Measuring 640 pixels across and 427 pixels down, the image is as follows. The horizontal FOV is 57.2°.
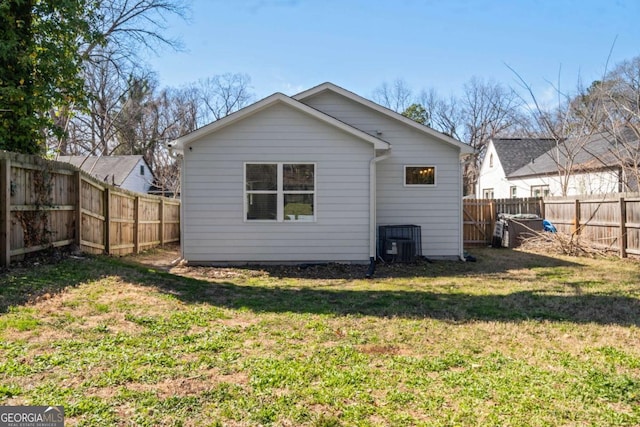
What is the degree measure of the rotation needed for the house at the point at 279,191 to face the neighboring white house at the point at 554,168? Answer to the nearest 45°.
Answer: approximately 45° to its right

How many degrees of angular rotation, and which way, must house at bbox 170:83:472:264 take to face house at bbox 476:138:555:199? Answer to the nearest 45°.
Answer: approximately 45° to its right

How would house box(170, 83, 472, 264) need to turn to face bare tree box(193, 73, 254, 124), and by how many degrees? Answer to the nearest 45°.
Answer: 0° — it already faces it

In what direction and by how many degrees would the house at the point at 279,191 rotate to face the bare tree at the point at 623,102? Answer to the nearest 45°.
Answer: approximately 45° to its right

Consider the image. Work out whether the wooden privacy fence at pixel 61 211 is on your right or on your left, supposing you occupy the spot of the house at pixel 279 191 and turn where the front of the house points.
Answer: on your left

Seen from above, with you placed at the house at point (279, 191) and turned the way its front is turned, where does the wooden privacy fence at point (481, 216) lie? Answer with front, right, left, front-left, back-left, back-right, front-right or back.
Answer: front-right

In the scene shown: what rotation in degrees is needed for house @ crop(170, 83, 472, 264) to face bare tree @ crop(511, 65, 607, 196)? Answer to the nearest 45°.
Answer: approximately 45° to its right

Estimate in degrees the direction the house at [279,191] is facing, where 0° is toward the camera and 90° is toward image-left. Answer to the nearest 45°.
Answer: approximately 180°

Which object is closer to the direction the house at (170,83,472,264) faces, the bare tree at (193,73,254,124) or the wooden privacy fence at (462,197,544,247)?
the bare tree
